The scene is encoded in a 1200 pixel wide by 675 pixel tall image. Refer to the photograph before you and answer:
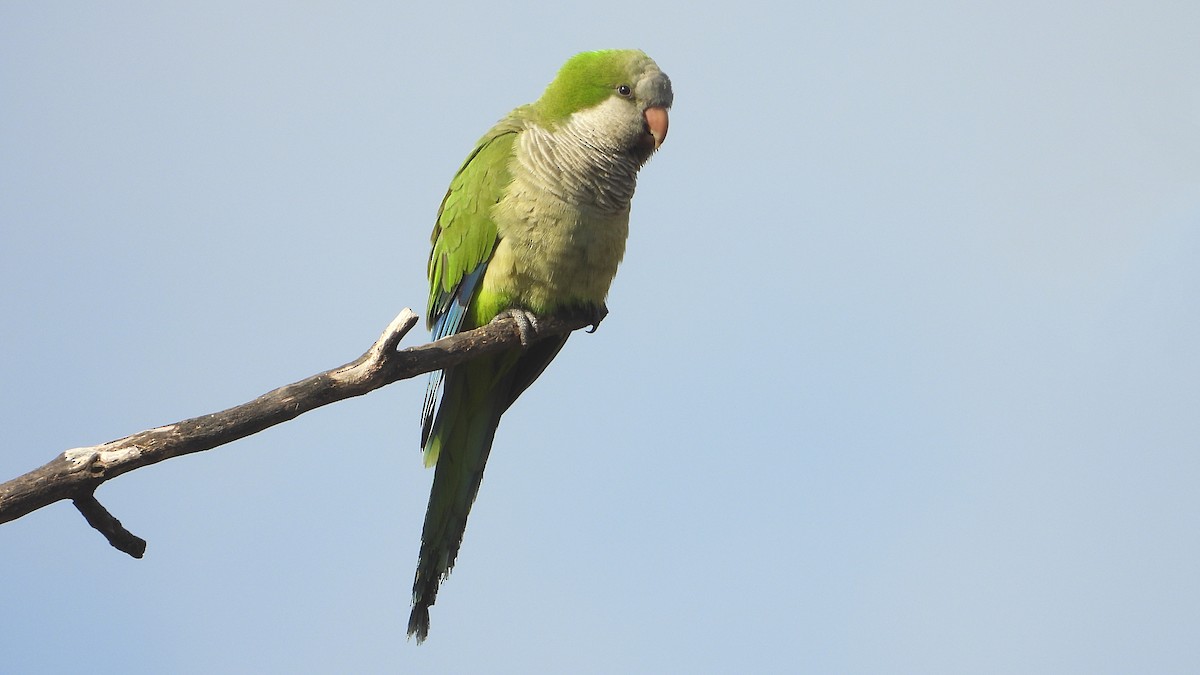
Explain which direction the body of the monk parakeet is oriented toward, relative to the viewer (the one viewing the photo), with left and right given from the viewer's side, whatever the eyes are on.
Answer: facing the viewer and to the right of the viewer
